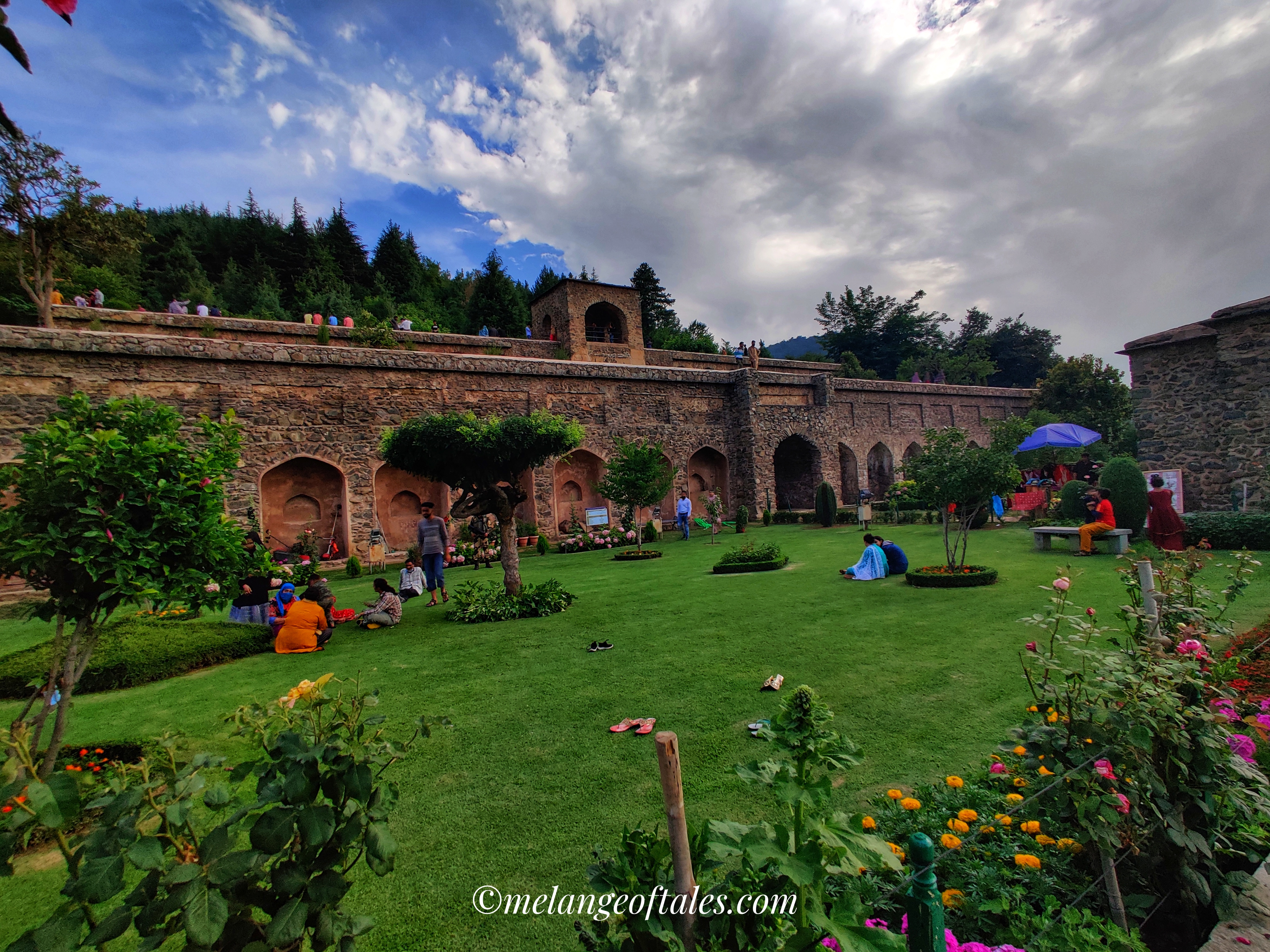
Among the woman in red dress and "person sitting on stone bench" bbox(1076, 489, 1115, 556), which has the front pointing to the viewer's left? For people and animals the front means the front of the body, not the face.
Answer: the person sitting on stone bench

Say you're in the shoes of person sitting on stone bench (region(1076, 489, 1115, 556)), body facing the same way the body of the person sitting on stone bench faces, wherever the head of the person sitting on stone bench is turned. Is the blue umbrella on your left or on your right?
on your right

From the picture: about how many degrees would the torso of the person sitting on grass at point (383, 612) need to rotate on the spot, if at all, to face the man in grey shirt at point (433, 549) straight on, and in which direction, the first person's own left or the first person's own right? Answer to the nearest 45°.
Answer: approximately 135° to the first person's own right

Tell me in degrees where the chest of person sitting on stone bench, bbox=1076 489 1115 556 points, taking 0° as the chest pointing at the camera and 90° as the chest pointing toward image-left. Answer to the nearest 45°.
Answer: approximately 90°

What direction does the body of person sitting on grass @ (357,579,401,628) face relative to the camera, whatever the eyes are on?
to the viewer's left

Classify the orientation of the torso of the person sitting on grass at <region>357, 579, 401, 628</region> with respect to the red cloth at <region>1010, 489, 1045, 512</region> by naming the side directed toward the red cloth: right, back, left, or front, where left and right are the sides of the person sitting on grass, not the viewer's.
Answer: back

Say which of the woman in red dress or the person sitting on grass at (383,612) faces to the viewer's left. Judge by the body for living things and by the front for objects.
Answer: the person sitting on grass

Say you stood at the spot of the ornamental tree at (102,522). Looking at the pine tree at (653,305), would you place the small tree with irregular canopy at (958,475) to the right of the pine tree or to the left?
right
